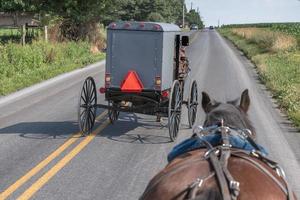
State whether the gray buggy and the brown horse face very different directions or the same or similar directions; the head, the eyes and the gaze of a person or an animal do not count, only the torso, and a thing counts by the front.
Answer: same or similar directions

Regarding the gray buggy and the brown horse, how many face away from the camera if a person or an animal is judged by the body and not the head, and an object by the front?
2

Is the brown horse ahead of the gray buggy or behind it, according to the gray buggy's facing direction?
behind

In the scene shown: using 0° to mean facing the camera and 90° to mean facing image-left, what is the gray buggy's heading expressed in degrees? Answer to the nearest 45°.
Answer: approximately 180°

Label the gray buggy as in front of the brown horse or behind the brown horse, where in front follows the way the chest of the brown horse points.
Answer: in front

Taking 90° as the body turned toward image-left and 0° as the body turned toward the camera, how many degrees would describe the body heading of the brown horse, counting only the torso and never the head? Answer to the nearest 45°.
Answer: approximately 180°
